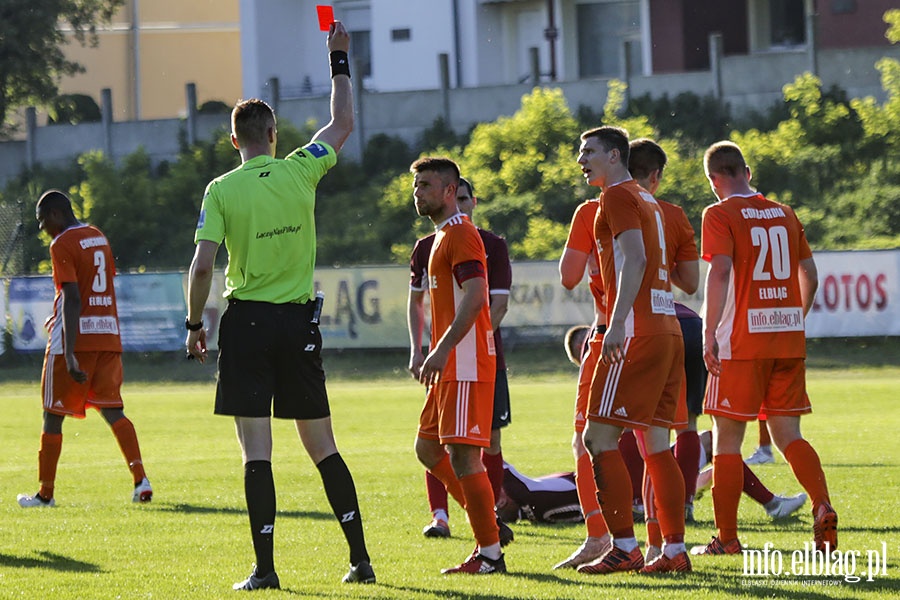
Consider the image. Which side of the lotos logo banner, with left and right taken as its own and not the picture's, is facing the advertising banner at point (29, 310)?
right

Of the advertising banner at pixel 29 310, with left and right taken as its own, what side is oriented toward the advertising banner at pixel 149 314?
left

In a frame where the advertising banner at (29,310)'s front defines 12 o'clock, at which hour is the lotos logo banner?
The lotos logo banner is roughly at 10 o'clock from the advertising banner.

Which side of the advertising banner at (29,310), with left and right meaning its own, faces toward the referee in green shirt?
front

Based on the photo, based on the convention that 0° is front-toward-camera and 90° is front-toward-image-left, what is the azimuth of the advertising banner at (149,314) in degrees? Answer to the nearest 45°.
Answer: approximately 0°

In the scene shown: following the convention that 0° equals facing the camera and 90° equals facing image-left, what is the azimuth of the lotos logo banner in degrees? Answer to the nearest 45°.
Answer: approximately 0°

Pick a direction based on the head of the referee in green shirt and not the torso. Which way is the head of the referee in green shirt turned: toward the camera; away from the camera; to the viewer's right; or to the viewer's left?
away from the camera

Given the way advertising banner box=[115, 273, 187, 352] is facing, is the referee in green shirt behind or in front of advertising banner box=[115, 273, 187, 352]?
in front

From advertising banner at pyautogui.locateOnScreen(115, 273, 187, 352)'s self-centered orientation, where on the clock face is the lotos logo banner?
The lotos logo banner is roughly at 10 o'clock from the advertising banner.
